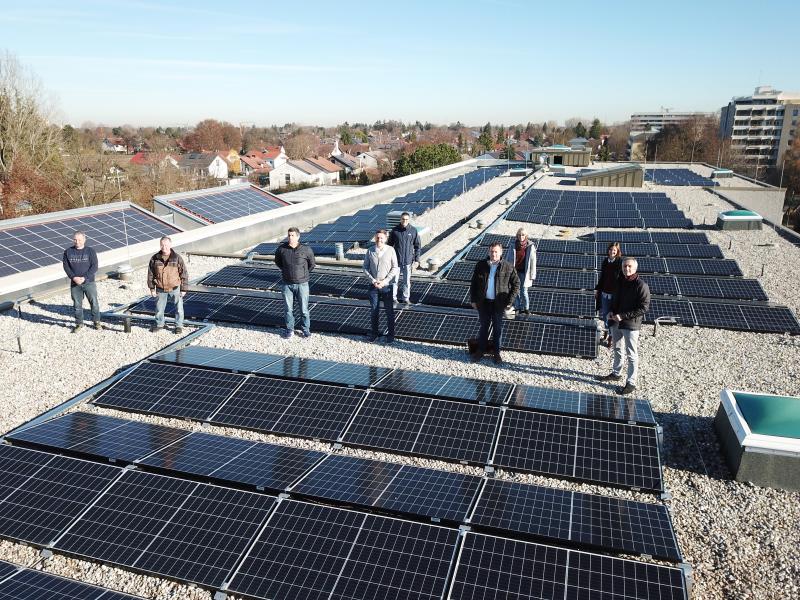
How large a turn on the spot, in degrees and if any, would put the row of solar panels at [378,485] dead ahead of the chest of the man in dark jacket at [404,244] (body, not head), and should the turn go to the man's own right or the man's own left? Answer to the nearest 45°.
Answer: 0° — they already face it

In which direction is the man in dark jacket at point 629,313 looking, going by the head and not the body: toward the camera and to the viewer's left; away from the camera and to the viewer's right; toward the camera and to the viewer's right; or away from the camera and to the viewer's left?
toward the camera and to the viewer's left

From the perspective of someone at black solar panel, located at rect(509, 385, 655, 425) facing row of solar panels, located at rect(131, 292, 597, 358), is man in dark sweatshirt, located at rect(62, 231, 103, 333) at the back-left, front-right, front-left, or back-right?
front-left

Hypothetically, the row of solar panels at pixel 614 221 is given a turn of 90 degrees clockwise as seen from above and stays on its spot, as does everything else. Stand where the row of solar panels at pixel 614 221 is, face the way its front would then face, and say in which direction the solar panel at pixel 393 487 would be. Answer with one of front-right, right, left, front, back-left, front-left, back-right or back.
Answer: left

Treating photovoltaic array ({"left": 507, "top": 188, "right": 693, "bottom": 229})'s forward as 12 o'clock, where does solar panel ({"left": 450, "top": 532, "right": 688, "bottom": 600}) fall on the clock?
The solar panel is roughly at 12 o'clock from the photovoltaic array.

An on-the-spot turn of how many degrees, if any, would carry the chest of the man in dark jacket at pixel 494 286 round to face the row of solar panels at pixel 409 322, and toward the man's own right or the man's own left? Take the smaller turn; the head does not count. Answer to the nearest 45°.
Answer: approximately 135° to the man's own right

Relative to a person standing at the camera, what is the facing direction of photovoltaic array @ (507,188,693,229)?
facing the viewer

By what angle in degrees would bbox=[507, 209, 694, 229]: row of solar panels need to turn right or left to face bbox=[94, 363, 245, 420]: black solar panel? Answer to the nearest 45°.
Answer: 0° — it already faces it

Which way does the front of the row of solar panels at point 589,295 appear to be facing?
toward the camera

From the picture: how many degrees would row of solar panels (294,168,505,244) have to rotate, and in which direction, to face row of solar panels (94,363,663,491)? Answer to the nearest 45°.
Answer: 0° — it already faces it

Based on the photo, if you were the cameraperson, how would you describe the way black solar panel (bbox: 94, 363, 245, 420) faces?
facing the viewer and to the left of the viewer

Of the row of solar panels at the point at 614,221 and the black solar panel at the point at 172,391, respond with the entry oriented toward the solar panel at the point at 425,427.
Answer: the row of solar panels

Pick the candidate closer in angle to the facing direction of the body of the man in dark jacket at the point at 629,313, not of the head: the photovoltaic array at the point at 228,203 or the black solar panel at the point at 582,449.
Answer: the black solar panel

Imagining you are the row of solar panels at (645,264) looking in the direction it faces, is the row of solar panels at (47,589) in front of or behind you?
in front

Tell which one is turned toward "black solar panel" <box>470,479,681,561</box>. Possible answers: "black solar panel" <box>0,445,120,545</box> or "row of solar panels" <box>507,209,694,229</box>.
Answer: the row of solar panels

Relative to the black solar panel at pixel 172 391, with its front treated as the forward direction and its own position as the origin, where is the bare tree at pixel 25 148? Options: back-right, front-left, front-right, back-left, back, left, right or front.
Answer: back-right

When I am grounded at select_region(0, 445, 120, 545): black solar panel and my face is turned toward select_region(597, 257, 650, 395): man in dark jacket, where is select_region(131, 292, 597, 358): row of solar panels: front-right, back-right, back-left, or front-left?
front-left

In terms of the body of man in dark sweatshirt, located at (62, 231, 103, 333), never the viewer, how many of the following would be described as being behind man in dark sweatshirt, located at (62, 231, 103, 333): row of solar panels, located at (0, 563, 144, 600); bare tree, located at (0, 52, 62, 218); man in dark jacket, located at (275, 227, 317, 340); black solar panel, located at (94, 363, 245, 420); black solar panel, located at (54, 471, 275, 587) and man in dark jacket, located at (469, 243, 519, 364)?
1
